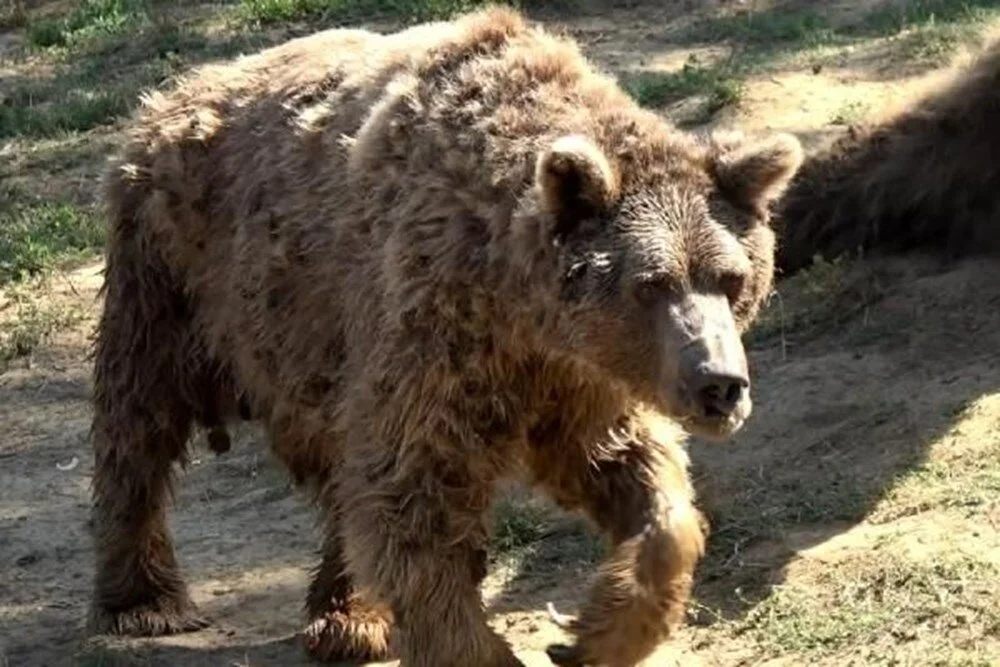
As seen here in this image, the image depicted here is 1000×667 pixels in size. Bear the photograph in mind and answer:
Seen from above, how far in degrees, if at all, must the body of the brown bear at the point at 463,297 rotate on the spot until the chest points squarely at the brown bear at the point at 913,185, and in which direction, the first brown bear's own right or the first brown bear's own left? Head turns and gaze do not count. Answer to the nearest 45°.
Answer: approximately 90° to the first brown bear's own left

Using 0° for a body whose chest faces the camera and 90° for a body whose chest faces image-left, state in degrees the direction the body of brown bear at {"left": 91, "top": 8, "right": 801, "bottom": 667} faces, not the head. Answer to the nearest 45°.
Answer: approximately 315°

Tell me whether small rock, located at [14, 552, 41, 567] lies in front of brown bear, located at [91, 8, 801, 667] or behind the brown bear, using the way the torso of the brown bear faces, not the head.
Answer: behind
